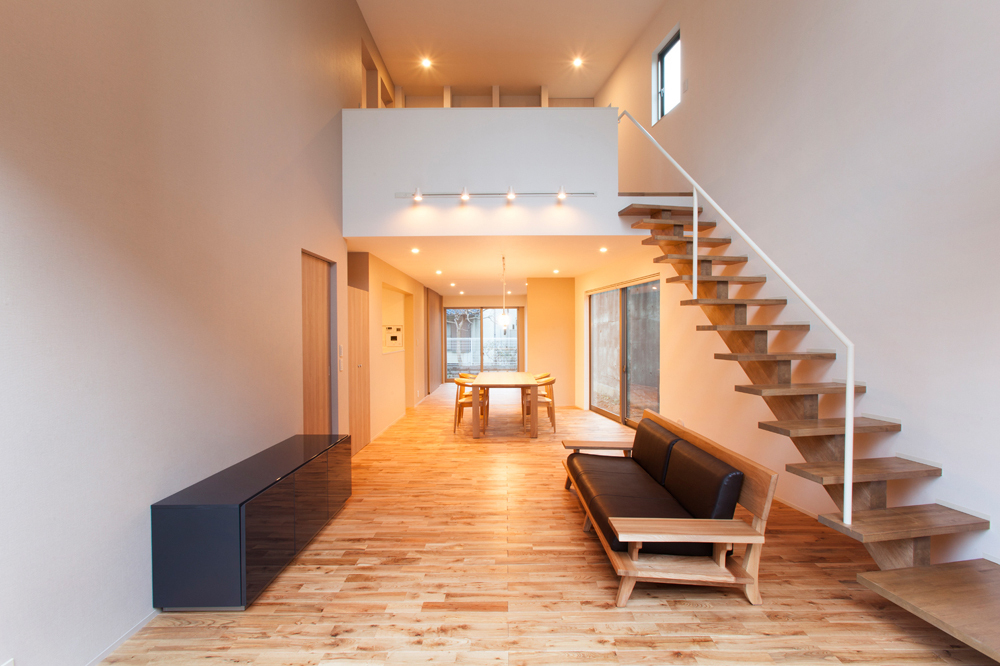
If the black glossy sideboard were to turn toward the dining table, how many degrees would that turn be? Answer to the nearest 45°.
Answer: approximately 45° to its left

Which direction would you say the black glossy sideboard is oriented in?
to the viewer's right

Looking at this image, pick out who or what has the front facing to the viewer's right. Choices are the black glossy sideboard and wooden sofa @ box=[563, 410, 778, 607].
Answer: the black glossy sideboard

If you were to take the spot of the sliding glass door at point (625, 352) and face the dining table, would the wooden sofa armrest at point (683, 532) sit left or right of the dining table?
left

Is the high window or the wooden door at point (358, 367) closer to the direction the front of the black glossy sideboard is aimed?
the high window

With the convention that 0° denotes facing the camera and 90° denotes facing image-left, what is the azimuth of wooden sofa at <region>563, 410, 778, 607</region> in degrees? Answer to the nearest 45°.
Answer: approximately 90°

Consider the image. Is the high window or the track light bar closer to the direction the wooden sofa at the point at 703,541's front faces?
the track light bar

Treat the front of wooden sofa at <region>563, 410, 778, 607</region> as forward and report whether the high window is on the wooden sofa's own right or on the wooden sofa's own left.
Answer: on the wooden sofa's own right

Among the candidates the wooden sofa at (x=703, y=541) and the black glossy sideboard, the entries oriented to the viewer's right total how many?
1

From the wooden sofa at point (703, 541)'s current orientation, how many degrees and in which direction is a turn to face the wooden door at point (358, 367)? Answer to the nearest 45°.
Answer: approximately 45° to its right

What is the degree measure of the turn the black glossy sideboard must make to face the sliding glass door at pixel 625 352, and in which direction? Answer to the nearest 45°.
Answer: approximately 45° to its left

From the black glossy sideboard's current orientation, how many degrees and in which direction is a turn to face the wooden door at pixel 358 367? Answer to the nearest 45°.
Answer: approximately 90° to its left

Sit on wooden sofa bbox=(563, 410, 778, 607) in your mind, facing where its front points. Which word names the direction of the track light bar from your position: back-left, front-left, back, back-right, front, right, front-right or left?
front-right

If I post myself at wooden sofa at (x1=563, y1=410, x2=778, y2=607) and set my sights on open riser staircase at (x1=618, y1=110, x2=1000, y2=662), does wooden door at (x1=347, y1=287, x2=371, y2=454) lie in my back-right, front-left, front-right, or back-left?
back-left
